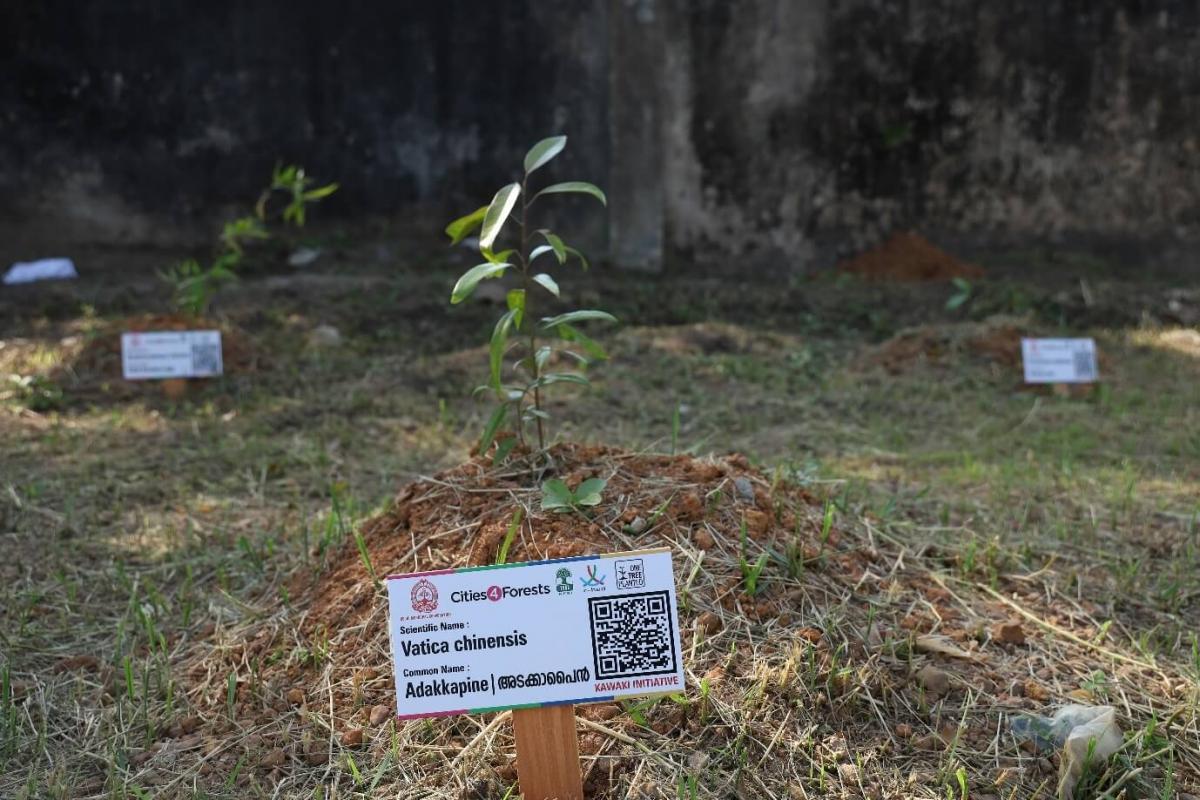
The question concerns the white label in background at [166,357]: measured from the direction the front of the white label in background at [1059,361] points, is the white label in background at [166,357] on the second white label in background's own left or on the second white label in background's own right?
on the second white label in background's own right

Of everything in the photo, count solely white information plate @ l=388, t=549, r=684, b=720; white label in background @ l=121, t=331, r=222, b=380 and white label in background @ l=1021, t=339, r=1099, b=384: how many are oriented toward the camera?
3

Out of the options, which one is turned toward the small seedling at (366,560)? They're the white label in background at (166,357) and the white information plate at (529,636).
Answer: the white label in background

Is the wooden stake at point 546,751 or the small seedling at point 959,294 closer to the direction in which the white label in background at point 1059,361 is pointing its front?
the wooden stake

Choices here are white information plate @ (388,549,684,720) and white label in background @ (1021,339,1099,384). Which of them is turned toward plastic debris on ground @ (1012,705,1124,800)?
the white label in background

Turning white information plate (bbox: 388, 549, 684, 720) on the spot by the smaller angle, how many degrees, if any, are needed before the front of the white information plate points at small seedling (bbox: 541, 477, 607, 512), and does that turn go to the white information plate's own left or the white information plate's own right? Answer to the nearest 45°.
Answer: approximately 180°

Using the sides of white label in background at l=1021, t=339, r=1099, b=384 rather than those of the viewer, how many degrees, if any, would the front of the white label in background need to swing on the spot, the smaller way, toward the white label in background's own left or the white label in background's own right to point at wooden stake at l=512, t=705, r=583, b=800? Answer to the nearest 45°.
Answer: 0° — it already faces it

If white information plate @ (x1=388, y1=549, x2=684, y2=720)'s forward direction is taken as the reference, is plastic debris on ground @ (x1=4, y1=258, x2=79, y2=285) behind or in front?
behind

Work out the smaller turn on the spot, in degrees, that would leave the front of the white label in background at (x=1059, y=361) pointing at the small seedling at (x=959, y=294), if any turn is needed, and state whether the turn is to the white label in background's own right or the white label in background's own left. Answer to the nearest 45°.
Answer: approximately 180°

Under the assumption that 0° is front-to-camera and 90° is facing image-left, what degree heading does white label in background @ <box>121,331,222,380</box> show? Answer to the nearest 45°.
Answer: approximately 0°

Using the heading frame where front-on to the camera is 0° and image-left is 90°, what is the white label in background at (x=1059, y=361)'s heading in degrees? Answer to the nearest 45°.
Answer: approximately 0°
